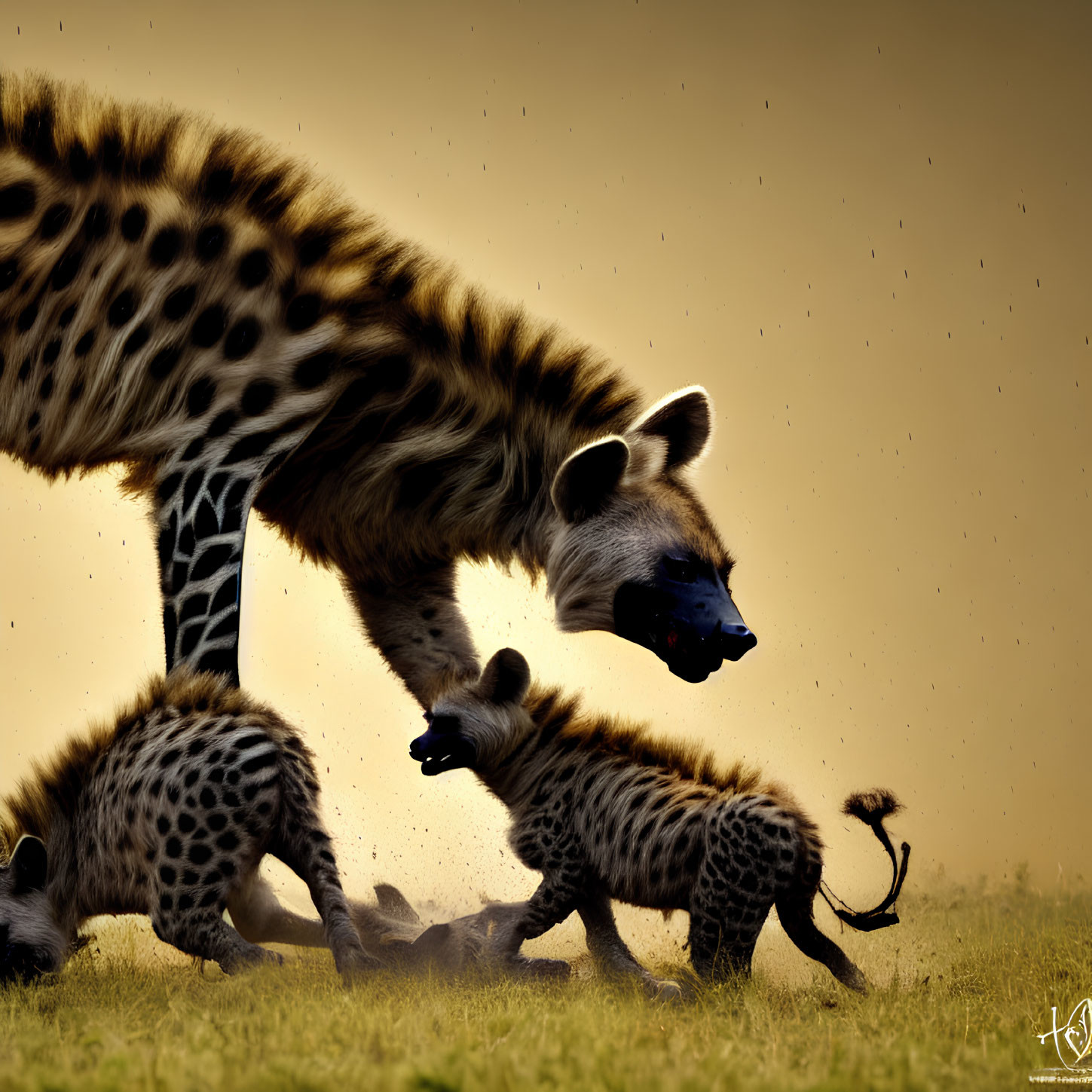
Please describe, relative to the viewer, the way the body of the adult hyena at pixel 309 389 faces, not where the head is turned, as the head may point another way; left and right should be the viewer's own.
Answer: facing to the right of the viewer

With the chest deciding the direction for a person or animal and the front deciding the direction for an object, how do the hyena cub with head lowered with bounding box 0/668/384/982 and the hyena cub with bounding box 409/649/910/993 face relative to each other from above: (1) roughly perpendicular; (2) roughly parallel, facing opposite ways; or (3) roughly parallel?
roughly parallel

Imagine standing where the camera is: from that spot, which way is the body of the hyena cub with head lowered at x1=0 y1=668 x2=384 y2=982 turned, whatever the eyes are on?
to the viewer's left

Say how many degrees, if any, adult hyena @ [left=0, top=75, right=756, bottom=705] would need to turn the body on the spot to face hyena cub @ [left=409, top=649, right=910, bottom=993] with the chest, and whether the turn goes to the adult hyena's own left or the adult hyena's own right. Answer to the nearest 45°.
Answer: approximately 45° to the adult hyena's own right

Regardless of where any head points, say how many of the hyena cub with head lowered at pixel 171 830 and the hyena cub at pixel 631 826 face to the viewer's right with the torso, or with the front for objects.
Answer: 0

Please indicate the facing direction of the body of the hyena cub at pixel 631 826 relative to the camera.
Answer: to the viewer's left

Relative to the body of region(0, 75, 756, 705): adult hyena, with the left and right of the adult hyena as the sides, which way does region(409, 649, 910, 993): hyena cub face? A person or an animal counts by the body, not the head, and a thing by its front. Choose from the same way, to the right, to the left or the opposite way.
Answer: the opposite way

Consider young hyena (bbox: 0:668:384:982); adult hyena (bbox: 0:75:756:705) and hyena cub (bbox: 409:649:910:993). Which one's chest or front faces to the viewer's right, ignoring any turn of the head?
adult hyena (bbox: 0:75:756:705)

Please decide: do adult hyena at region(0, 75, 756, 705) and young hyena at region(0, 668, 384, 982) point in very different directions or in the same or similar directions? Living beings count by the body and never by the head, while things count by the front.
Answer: very different directions

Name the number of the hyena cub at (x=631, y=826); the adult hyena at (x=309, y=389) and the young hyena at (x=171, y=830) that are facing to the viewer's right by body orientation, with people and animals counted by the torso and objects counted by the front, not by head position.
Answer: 1
